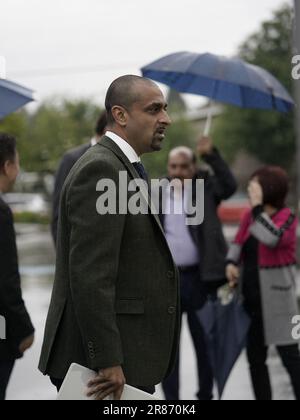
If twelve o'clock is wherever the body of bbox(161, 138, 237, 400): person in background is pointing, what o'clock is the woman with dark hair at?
The woman with dark hair is roughly at 9 o'clock from the person in background.

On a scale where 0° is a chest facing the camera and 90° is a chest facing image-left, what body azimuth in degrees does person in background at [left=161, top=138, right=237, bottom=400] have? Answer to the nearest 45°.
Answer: approximately 45°

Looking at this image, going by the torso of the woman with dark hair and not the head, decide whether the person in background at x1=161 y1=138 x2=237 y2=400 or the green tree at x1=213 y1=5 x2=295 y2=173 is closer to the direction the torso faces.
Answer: the person in background

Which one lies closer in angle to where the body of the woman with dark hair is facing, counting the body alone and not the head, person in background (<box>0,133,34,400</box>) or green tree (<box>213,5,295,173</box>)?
the person in background

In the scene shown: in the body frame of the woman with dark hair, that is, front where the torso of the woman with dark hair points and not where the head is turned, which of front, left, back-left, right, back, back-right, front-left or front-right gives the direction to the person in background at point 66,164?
front-right

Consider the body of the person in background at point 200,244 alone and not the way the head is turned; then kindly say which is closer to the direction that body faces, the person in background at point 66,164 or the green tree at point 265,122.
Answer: the person in background

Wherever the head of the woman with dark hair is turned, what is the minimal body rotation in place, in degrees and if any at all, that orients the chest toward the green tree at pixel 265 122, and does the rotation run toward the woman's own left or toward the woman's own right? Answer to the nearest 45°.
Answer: approximately 135° to the woman's own right

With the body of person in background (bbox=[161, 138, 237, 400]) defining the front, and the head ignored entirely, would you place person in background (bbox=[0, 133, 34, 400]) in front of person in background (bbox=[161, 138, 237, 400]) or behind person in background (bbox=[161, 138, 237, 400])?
in front

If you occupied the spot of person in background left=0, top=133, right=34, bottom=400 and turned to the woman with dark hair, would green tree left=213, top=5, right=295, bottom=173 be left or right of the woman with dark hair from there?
left

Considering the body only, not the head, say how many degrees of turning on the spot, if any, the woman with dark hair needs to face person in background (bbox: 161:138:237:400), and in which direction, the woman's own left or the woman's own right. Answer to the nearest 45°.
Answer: approximately 90° to the woman's own right

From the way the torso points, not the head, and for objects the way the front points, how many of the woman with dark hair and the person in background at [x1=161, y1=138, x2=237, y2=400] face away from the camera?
0
